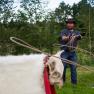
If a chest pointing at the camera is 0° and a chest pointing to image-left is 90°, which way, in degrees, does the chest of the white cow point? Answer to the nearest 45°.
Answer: approximately 270°
